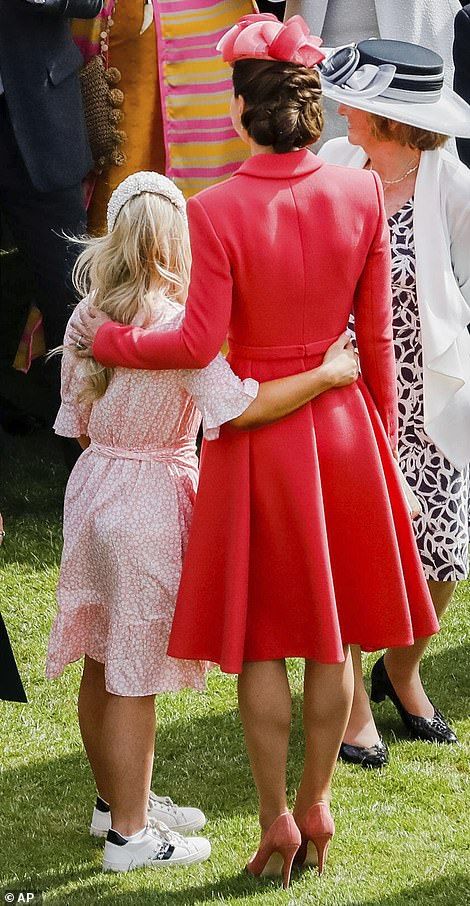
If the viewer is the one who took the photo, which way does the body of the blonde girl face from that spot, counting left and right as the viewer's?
facing away from the viewer and to the right of the viewer

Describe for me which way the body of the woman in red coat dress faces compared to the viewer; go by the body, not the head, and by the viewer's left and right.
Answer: facing away from the viewer

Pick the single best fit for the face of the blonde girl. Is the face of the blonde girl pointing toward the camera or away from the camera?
away from the camera
